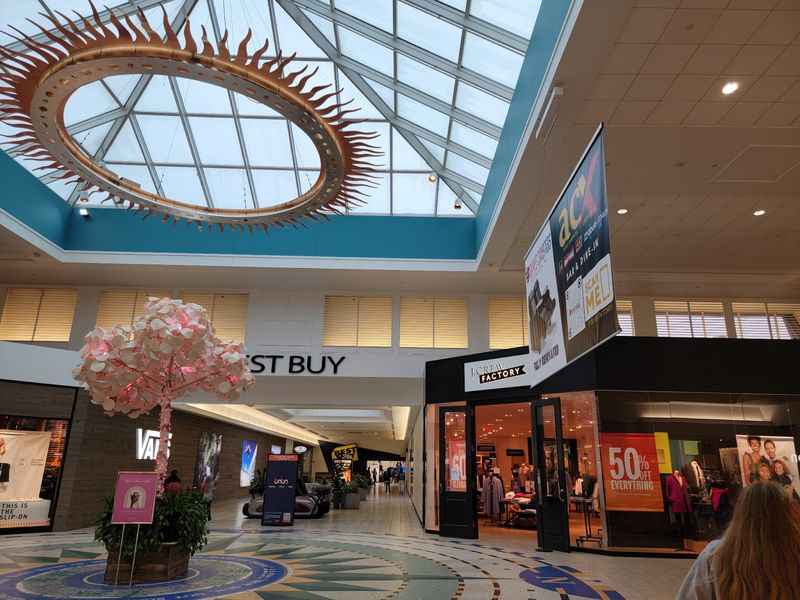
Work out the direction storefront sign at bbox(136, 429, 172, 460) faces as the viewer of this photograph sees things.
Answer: facing the viewer and to the right of the viewer

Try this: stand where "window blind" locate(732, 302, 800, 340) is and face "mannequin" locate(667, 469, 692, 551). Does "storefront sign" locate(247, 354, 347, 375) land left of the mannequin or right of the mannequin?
right

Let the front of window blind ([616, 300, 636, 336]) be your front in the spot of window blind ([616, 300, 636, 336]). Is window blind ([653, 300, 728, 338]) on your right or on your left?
on your left

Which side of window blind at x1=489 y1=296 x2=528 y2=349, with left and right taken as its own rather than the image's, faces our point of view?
front

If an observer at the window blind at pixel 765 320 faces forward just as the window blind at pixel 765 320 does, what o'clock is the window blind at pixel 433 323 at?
the window blind at pixel 433 323 is roughly at 2 o'clock from the window blind at pixel 765 320.

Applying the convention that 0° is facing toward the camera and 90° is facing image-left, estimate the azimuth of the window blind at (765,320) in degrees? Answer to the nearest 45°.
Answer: approximately 0°

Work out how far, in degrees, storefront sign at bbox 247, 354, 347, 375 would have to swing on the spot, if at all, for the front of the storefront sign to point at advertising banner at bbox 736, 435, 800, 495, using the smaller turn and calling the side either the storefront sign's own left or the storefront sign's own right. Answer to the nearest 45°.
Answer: approximately 45° to the storefront sign's own left

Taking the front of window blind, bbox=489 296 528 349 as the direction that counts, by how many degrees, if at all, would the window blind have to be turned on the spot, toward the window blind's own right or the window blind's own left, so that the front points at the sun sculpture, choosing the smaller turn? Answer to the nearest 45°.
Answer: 0° — it already faces it

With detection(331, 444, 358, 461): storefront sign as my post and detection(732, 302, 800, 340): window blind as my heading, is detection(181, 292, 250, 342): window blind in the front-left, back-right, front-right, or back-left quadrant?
front-right

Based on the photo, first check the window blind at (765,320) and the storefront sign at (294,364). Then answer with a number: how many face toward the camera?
2

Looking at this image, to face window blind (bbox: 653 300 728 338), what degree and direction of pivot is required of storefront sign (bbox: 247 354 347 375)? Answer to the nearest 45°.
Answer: approximately 90° to its left

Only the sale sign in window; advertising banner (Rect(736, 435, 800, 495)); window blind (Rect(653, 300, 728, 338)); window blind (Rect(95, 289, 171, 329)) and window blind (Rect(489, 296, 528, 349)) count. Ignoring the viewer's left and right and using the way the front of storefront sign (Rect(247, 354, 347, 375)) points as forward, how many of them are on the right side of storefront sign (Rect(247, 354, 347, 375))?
1

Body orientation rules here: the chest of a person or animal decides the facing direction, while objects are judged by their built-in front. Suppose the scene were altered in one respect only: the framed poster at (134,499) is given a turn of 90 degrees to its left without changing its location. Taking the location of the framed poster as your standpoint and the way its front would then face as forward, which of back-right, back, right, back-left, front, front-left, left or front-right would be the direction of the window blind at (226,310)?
left

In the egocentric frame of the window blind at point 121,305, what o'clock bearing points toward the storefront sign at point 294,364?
The storefront sign is roughly at 10 o'clock from the window blind.

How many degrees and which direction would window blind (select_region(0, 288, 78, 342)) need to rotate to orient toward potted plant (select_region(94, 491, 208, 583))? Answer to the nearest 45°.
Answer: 0° — it already faces it

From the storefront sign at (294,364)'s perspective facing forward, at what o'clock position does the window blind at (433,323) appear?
The window blind is roughly at 9 o'clock from the storefront sign.

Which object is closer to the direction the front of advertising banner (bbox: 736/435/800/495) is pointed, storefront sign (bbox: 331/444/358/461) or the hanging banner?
the hanging banner

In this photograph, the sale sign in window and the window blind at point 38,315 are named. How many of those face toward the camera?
2

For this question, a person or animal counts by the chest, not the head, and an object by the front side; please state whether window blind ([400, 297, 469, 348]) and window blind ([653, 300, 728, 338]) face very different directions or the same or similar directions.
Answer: same or similar directions
